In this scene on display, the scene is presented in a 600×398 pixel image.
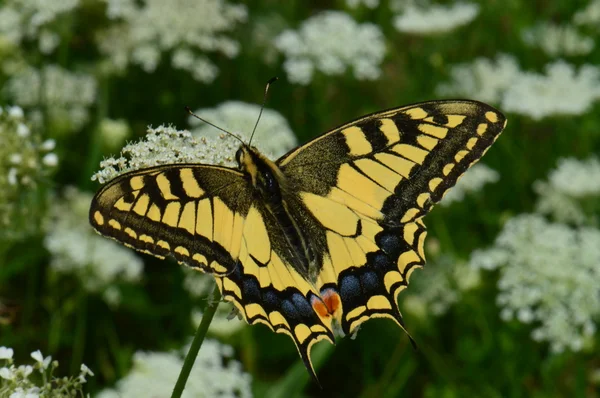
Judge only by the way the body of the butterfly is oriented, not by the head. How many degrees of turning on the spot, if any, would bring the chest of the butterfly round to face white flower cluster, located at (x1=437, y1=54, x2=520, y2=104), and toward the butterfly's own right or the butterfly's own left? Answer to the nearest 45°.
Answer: approximately 90° to the butterfly's own right

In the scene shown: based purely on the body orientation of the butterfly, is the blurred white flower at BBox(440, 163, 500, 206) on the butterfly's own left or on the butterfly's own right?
on the butterfly's own right

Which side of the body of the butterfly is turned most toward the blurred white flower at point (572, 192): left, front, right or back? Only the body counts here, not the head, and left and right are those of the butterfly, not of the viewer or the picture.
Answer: right

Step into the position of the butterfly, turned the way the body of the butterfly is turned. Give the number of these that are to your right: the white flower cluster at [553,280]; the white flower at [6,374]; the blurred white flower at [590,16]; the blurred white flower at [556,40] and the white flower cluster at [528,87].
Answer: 4

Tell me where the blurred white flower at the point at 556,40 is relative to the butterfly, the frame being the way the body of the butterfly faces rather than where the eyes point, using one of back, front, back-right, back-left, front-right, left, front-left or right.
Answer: right

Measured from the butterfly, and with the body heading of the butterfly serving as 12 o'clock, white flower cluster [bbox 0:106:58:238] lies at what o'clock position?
The white flower cluster is roughly at 11 o'clock from the butterfly.

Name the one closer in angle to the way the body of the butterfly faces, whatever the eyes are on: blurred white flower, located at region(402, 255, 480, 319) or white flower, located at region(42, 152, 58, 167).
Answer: the white flower

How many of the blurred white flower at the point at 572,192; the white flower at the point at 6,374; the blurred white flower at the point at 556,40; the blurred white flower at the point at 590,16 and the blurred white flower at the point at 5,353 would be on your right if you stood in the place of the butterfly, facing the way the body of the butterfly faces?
3

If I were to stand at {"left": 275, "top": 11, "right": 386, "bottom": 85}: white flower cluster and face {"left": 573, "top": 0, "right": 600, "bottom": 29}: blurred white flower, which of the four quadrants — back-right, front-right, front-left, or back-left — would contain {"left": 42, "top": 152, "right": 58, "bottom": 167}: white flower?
back-right

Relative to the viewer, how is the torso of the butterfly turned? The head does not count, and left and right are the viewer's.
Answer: facing away from the viewer and to the left of the viewer

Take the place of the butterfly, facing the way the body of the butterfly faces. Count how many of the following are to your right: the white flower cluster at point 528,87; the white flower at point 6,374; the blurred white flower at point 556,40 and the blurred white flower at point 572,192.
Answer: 3
